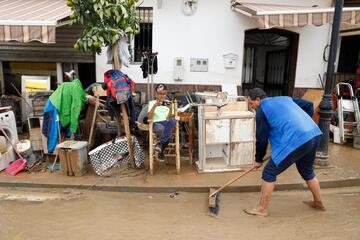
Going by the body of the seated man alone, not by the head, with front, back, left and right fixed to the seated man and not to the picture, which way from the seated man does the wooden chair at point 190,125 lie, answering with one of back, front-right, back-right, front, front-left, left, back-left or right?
back-left

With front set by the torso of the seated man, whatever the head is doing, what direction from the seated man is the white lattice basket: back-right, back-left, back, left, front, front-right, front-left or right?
right

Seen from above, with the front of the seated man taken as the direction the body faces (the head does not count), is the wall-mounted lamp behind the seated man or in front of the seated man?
behind

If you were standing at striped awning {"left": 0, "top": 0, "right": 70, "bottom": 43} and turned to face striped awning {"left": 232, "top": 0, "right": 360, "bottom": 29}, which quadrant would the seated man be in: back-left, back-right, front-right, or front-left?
front-right

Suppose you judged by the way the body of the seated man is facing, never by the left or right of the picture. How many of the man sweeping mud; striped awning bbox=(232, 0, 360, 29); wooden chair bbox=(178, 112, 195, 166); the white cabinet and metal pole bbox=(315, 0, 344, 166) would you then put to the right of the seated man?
0

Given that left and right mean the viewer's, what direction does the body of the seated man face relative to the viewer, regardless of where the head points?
facing the viewer

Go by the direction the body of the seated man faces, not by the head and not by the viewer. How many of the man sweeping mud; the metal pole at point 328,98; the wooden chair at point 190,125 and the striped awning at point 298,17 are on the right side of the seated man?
0

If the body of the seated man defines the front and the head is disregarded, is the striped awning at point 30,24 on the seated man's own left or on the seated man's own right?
on the seated man's own right

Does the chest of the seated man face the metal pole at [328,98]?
no

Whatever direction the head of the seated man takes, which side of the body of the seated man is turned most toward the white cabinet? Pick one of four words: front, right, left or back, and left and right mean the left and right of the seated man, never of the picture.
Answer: left

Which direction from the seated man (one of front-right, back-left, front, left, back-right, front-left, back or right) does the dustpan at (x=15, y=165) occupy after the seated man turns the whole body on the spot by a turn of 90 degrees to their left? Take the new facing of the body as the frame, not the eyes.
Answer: back

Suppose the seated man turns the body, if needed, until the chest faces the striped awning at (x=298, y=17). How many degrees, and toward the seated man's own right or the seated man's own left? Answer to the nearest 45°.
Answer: approximately 135° to the seated man's own left
